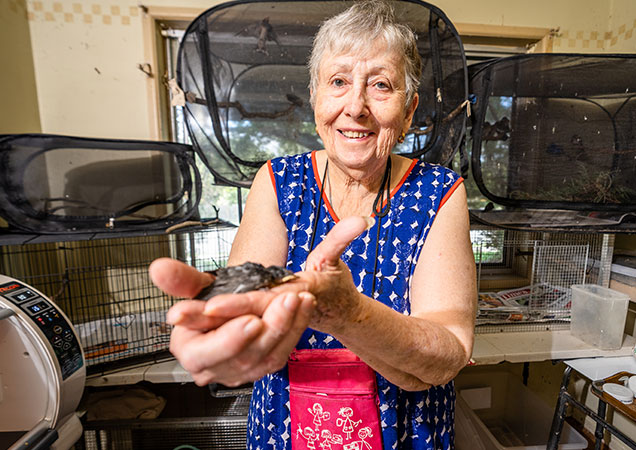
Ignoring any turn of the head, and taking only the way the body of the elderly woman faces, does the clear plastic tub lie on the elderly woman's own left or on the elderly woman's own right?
on the elderly woman's own left

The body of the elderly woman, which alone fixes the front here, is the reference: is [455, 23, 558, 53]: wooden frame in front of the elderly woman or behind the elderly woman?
behind

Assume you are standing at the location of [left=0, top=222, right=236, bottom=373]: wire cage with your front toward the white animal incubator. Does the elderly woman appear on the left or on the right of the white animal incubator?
left

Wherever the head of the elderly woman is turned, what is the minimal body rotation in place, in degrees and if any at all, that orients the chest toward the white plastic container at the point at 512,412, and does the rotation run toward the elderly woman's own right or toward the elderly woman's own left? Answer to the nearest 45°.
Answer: approximately 135° to the elderly woman's own left

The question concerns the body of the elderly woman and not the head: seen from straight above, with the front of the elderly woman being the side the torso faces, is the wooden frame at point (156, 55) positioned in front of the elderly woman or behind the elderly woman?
behind

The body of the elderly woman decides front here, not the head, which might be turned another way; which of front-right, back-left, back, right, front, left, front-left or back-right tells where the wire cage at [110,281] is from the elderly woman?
back-right

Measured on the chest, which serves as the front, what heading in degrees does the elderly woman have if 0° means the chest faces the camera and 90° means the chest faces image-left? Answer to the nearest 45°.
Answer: approximately 0°

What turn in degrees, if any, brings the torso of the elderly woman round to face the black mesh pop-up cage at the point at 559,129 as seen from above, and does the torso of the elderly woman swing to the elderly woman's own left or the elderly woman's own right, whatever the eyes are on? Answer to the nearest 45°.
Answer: approximately 135° to the elderly woman's own left
